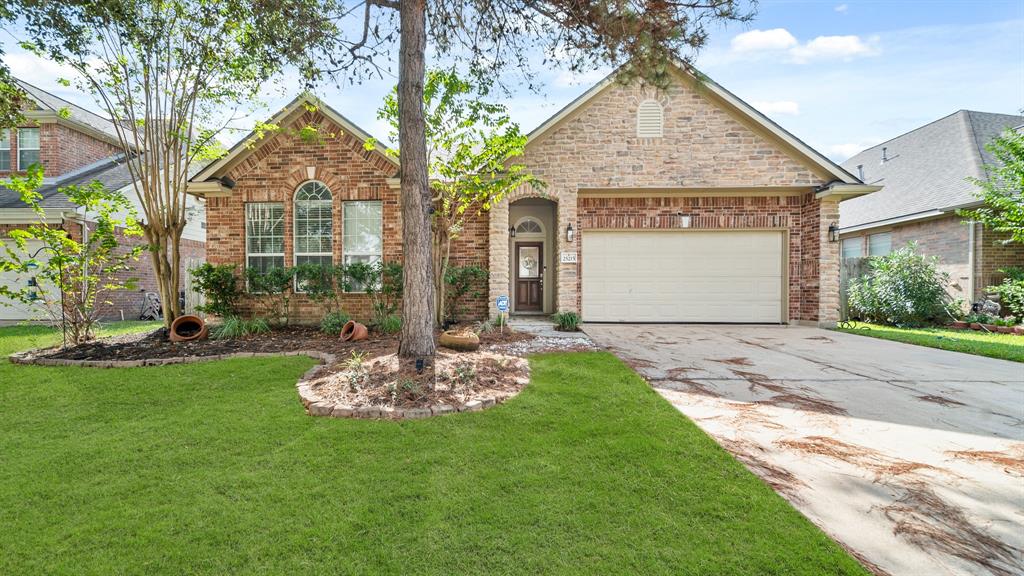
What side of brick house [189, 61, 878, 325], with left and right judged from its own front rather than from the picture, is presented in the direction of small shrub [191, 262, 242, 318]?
right

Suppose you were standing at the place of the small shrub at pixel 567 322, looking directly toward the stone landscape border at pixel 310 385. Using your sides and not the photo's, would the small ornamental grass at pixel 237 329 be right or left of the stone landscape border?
right

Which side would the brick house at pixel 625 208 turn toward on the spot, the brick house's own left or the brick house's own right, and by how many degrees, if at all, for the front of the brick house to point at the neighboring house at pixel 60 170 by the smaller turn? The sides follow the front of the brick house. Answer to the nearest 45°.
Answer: approximately 90° to the brick house's own right

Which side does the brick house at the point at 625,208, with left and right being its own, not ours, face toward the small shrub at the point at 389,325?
front

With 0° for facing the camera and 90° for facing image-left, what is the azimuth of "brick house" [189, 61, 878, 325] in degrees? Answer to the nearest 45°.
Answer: approximately 0°

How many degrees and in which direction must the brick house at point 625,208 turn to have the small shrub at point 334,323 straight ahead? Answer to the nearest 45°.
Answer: approximately 90° to its right

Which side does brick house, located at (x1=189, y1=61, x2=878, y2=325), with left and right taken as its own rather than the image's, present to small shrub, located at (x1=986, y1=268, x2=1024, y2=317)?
left
